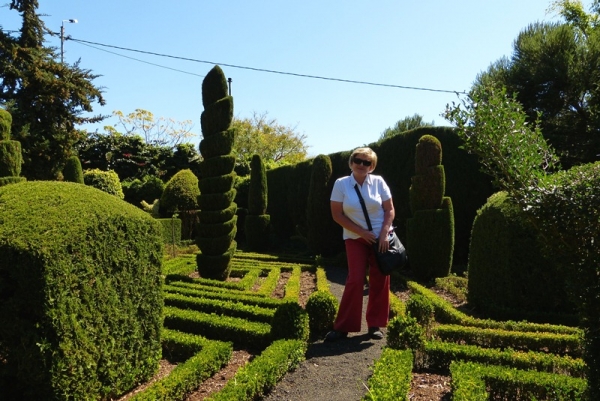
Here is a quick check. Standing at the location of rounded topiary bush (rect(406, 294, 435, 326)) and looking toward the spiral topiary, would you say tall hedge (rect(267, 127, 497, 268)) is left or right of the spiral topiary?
right

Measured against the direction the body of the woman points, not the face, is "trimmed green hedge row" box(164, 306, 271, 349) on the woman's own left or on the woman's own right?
on the woman's own right

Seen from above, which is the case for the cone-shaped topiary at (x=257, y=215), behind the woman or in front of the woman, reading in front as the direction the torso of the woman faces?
behind

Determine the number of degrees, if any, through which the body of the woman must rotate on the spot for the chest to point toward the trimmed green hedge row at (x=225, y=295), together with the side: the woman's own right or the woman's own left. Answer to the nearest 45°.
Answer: approximately 135° to the woman's own right

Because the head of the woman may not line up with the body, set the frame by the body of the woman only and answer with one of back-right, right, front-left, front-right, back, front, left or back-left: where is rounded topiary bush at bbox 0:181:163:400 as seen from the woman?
front-right

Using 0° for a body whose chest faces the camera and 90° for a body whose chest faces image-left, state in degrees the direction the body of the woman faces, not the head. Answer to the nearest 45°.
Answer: approximately 0°

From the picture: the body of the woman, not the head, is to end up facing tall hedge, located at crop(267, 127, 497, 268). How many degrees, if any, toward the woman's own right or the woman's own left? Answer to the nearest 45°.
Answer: approximately 180°

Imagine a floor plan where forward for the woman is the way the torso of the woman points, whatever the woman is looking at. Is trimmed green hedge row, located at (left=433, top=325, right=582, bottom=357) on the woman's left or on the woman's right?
on the woman's left

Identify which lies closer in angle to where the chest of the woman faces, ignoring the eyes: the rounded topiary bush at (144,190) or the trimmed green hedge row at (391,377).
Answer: the trimmed green hedge row
